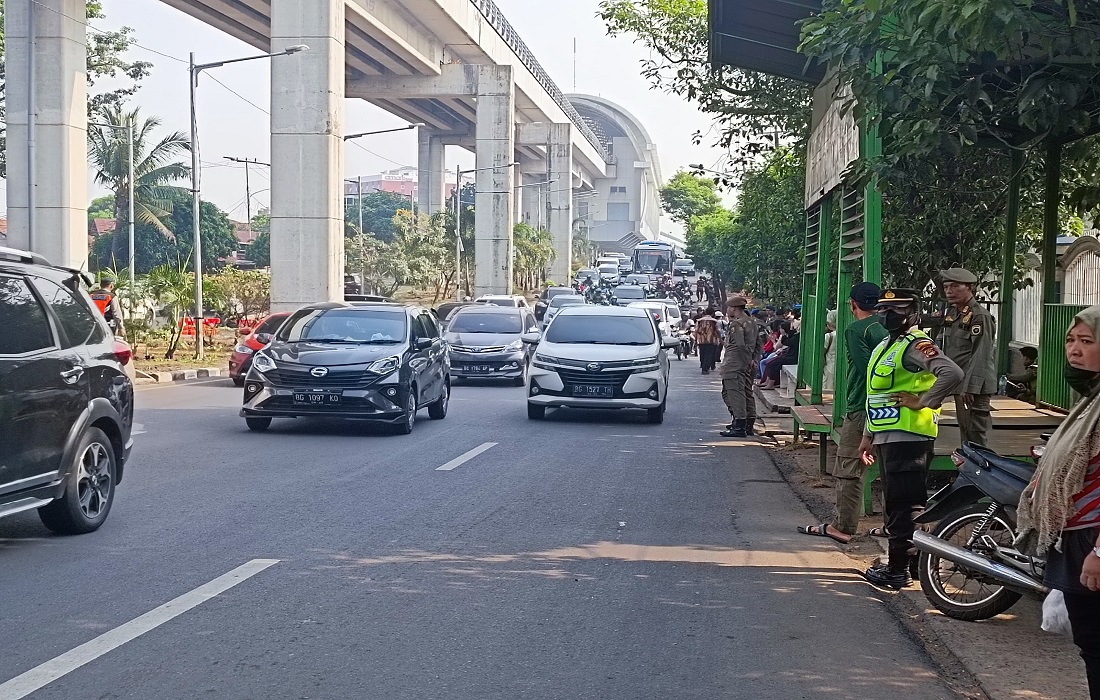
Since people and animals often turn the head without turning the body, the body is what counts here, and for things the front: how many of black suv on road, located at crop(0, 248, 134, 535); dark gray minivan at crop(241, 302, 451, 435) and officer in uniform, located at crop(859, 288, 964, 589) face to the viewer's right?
0

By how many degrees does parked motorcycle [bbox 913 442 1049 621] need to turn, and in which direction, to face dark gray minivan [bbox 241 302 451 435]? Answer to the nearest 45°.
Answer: approximately 135° to its left

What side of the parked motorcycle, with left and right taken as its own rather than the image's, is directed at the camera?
right

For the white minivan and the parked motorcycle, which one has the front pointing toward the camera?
the white minivan

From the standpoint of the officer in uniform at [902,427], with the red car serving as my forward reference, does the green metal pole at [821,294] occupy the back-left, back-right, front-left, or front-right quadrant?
front-right

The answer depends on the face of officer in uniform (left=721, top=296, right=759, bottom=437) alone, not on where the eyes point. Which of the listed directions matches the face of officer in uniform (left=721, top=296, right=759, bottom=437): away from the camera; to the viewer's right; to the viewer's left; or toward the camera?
to the viewer's left

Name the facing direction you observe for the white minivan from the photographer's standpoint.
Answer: facing the viewer

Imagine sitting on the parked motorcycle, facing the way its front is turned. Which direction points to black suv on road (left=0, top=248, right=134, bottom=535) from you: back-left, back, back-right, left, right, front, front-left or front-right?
back

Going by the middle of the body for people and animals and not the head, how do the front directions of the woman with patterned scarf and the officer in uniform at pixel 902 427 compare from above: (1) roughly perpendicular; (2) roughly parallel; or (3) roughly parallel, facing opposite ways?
roughly parallel

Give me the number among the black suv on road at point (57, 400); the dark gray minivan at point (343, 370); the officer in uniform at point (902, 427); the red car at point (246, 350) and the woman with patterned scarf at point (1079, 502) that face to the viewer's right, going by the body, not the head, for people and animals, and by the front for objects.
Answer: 0

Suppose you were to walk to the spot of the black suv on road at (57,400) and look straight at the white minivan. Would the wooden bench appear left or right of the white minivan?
right

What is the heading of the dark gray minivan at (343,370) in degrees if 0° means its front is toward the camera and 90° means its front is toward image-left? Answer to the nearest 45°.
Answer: approximately 45°
